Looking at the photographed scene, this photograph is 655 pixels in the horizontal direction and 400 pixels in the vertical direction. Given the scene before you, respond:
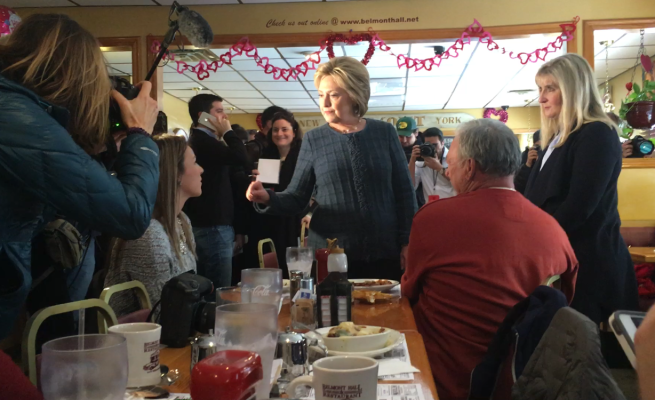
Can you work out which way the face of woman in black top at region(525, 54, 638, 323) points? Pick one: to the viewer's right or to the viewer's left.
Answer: to the viewer's left

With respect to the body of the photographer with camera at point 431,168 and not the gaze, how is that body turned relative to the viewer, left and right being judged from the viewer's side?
facing the viewer

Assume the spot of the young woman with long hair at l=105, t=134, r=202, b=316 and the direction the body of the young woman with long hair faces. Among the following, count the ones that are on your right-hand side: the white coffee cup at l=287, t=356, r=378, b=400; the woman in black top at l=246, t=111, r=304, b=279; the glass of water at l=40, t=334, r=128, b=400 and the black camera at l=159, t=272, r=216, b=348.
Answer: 3

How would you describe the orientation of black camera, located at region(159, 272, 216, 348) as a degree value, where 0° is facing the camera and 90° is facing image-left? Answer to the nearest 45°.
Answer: approximately 270°

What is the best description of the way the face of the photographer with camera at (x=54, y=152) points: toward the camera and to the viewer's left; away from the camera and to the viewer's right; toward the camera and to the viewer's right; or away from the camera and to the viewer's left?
away from the camera and to the viewer's right

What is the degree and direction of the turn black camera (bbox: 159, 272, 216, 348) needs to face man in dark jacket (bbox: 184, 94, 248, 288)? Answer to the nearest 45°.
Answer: approximately 90° to its left

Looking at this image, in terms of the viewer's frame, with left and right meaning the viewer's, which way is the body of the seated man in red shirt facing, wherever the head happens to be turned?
facing away from the viewer and to the left of the viewer

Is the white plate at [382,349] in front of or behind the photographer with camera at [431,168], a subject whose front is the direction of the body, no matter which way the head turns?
in front

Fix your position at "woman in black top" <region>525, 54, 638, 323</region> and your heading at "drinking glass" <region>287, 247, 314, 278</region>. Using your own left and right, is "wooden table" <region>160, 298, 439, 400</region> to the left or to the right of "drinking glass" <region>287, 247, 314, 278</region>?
left

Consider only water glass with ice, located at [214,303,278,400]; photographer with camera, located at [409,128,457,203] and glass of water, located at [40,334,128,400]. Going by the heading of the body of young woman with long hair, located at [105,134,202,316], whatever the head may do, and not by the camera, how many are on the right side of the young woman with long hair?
2

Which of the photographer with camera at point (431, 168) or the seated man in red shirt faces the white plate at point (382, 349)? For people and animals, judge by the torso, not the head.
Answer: the photographer with camera

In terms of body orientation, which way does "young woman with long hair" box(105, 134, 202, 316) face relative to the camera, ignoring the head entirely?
to the viewer's right

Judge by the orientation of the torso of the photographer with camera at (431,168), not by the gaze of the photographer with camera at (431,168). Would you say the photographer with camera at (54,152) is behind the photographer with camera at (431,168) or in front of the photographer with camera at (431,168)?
in front
